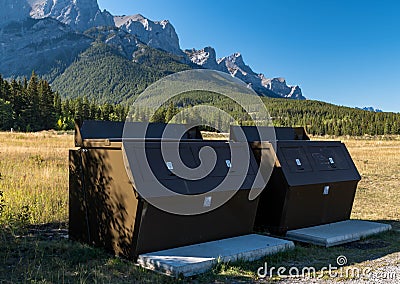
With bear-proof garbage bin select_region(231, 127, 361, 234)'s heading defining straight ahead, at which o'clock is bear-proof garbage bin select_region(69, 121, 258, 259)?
bear-proof garbage bin select_region(69, 121, 258, 259) is roughly at 3 o'clock from bear-proof garbage bin select_region(231, 127, 361, 234).

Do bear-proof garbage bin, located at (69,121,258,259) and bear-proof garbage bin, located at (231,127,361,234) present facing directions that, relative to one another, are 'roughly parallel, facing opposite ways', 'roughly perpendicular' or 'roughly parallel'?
roughly parallel

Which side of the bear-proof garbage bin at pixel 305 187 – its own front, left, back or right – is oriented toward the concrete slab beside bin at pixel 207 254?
right

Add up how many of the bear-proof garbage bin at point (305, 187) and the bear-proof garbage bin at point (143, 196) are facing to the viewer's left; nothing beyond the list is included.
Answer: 0

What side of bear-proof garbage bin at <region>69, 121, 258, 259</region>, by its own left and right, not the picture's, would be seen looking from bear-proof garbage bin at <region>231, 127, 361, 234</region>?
left

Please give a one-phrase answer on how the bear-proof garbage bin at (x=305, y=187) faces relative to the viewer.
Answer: facing the viewer and to the right of the viewer

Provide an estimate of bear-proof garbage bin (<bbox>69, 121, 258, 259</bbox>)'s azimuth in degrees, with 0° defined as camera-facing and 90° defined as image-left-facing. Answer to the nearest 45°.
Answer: approximately 315°
